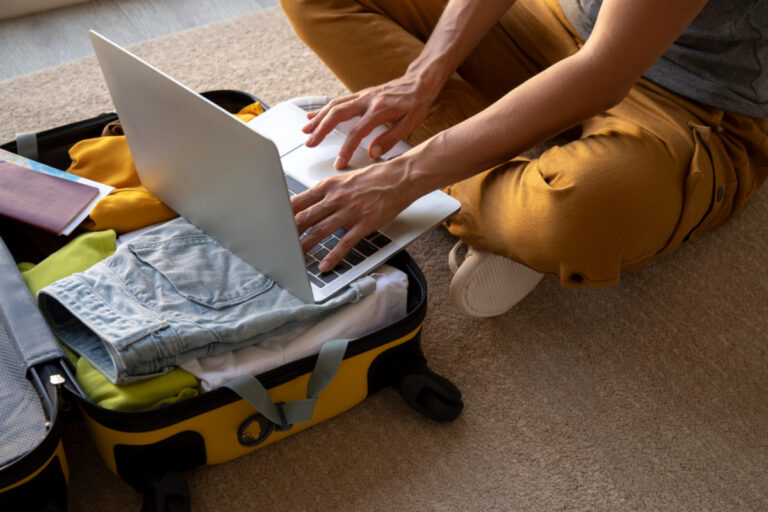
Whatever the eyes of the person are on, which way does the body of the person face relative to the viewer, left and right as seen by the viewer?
facing the viewer and to the left of the viewer

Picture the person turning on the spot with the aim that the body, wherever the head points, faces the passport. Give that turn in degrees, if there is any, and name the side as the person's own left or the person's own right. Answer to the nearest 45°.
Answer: approximately 45° to the person's own right

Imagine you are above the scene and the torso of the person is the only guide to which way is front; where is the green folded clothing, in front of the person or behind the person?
in front

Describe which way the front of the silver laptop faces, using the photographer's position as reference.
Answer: facing away from the viewer and to the right of the viewer

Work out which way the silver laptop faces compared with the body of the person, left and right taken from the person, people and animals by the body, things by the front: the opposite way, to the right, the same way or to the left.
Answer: the opposite way

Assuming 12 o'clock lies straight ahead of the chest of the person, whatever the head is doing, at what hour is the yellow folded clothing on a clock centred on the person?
The yellow folded clothing is roughly at 1 o'clock from the person.
